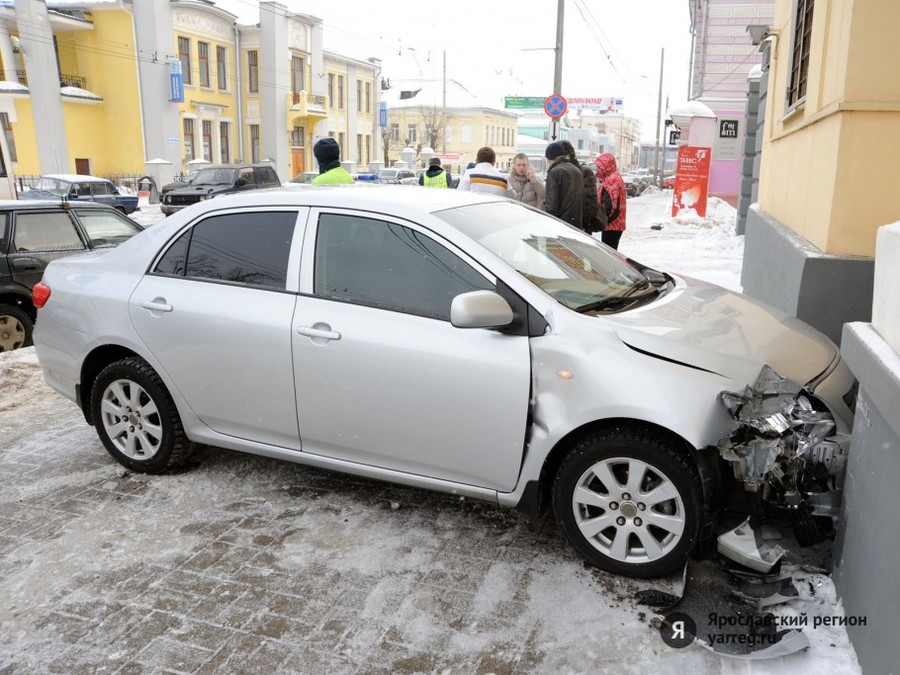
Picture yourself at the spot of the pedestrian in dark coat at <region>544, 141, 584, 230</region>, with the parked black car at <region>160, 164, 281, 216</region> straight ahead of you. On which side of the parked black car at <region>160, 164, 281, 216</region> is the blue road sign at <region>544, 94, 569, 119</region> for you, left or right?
right

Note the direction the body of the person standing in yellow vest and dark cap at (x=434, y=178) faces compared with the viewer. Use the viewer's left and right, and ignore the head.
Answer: facing away from the viewer

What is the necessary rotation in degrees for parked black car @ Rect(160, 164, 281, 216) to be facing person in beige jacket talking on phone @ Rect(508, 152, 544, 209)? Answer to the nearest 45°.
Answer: approximately 45° to its left

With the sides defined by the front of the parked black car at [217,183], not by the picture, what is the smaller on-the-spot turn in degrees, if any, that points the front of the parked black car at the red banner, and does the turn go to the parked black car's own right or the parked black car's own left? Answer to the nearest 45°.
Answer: approximately 135° to the parked black car's own left

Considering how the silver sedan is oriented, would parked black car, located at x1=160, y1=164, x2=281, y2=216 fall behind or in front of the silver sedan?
behind

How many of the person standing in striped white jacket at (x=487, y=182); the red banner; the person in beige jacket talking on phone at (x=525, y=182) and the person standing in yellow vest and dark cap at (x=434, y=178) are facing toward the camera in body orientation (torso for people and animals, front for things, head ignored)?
2

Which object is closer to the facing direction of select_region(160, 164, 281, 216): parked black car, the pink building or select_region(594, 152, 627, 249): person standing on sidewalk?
the person standing on sidewalk

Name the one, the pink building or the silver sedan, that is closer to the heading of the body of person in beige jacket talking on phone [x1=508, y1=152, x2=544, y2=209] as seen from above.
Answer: the silver sedan

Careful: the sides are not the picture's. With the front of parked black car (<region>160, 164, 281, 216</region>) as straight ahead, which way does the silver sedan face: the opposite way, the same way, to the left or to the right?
to the left

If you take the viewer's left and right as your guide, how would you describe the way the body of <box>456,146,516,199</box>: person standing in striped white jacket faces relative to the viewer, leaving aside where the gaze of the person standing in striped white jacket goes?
facing away from the viewer
